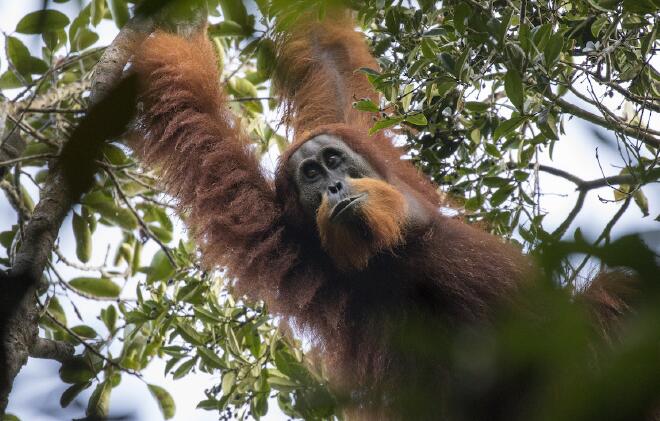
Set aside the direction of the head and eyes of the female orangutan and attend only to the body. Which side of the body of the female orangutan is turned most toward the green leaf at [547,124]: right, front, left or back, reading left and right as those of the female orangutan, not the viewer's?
left

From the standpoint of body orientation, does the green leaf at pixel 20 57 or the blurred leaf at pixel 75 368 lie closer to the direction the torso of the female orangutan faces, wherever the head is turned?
the blurred leaf

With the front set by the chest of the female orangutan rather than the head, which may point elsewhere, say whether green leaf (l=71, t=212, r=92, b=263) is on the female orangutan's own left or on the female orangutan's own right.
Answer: on the female orangutan's own right

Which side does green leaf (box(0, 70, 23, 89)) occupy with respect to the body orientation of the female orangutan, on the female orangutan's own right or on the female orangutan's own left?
on the female orangutan's own right

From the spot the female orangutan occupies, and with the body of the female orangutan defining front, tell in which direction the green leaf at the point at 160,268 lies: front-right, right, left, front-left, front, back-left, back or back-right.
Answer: back-right

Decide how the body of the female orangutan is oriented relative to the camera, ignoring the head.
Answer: toward the camera

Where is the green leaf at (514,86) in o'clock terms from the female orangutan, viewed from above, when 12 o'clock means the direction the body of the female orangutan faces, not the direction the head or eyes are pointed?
The green leaf is roughly at 10 o'clock from the female orangutan.

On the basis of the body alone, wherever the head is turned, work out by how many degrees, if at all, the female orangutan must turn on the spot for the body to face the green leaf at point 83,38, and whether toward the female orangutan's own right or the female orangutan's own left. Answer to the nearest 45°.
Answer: approximately 135° to the female orangutan's own right
